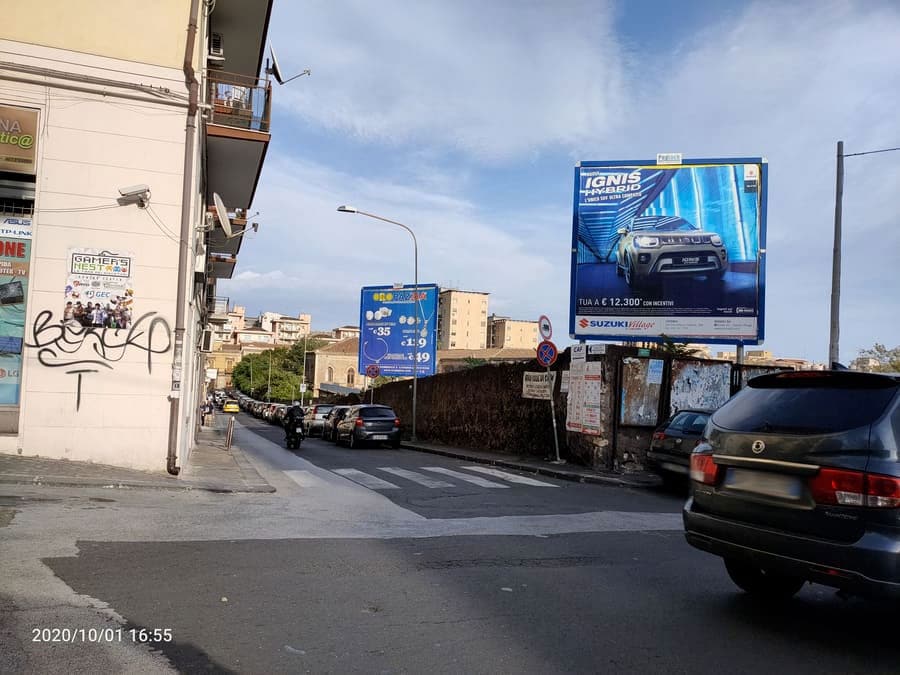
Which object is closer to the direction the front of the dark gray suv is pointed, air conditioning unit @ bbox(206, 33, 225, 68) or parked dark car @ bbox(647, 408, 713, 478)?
the parked dark car

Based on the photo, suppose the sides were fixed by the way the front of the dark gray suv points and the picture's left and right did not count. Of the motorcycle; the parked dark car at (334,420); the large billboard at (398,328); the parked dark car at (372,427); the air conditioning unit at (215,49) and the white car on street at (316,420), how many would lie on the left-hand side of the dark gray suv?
6

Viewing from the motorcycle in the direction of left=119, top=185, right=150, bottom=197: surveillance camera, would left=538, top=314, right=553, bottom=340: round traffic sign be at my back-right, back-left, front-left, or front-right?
front-left

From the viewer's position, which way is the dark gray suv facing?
facing away from the viewer and to the right of the viewer

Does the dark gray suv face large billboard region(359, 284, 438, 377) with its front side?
no

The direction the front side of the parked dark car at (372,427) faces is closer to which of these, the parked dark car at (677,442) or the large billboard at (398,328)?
the large billboard

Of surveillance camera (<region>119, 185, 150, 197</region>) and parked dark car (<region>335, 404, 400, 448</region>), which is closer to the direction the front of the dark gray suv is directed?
the parked dark car

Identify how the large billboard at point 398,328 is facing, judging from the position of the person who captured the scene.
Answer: facing the viewer

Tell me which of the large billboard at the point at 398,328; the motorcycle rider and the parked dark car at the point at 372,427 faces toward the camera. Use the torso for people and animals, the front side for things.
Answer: the large billboard

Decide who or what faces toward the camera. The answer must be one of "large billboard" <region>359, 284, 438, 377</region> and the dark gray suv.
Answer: the large billboard

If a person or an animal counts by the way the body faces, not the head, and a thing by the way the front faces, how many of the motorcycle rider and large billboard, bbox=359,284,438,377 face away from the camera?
1

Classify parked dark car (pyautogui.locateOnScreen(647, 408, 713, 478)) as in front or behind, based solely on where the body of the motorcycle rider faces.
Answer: behind

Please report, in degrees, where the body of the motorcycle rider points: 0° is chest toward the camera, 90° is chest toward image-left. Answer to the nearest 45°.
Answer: approximately 180°

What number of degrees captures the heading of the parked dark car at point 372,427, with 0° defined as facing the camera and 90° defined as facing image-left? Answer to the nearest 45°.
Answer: approximately 135°

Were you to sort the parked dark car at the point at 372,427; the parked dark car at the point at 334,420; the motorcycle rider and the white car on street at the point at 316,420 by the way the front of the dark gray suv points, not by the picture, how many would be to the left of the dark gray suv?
4

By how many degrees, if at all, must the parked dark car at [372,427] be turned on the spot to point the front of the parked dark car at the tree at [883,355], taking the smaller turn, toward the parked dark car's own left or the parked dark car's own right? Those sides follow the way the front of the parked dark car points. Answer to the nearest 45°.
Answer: approximately 45° to the parked dark car's own right
